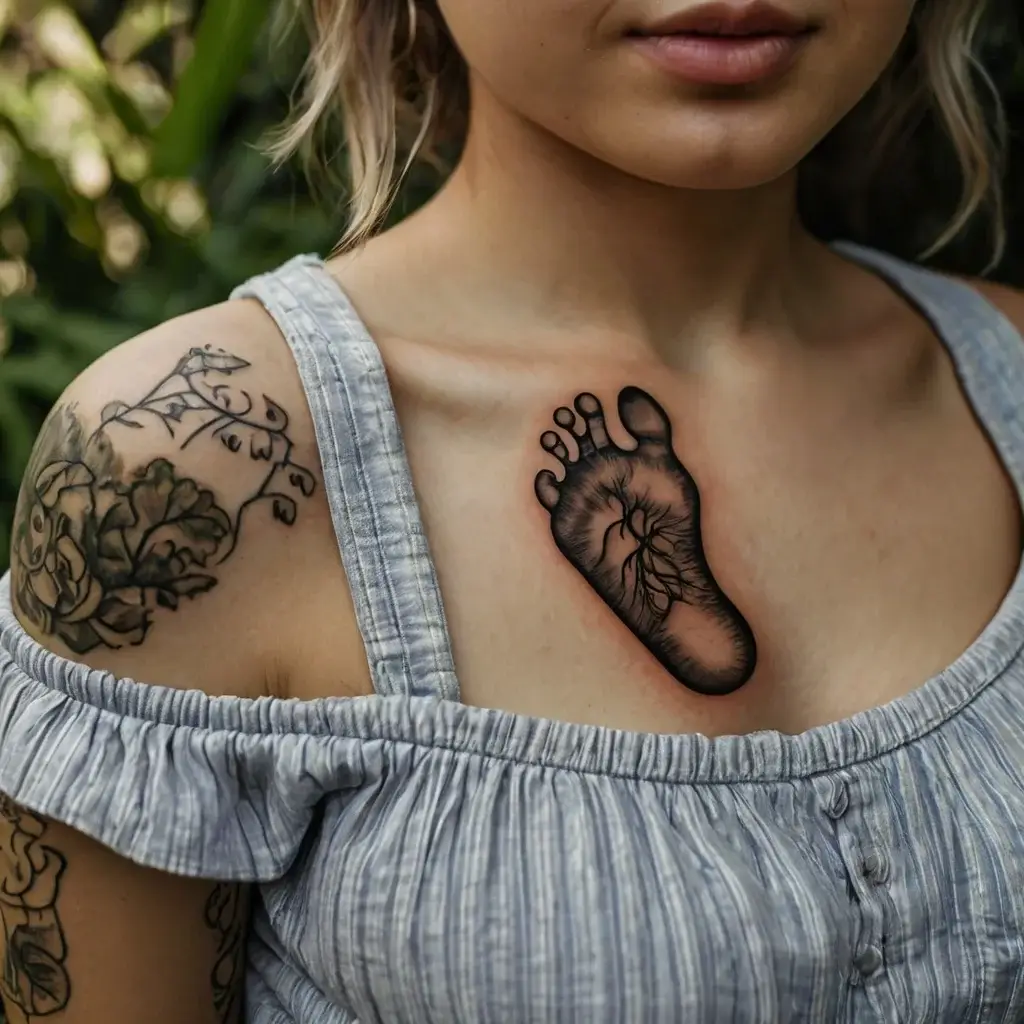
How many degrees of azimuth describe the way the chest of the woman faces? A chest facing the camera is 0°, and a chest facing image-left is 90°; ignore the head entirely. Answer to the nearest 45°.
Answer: approximately 315°

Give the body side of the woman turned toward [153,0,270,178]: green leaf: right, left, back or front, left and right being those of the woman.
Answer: back
